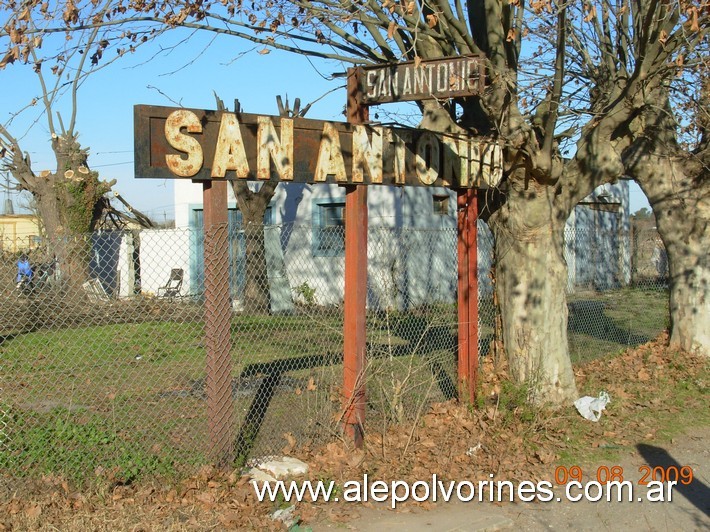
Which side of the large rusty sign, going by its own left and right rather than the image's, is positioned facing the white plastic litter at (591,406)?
left

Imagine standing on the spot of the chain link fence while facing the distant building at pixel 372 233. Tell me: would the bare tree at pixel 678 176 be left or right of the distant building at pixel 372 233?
right

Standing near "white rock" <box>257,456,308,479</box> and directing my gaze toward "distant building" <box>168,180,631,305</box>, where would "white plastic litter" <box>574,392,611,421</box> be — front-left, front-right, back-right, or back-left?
front-right

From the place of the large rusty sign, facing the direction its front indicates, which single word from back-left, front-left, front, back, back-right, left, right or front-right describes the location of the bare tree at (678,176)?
left

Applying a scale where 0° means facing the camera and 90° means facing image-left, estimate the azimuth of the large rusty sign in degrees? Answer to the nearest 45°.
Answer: approximately 315°

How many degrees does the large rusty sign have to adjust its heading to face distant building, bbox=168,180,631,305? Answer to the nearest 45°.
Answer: approximately 135° to its left
